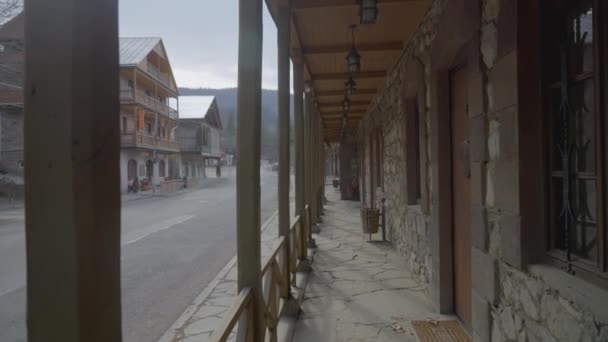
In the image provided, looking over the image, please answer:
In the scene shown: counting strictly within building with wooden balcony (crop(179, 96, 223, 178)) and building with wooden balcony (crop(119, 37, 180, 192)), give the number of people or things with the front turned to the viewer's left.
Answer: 0

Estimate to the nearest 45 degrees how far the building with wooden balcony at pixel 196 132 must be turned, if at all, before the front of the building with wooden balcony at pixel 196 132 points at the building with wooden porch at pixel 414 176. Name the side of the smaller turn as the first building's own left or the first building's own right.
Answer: approximately 45° to the first building's own right

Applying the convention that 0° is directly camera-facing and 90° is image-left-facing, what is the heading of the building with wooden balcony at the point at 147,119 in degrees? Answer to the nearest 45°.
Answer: approximately 315°

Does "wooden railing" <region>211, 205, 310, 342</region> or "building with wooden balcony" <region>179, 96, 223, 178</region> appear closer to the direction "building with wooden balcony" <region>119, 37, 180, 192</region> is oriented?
the wooden railing

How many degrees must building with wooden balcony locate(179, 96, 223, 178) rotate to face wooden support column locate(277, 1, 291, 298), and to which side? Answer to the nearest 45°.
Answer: approximately 45° to its right

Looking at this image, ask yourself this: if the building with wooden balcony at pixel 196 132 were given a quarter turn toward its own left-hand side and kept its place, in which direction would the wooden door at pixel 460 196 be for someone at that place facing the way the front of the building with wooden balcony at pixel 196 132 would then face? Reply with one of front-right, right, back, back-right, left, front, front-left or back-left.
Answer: back-right

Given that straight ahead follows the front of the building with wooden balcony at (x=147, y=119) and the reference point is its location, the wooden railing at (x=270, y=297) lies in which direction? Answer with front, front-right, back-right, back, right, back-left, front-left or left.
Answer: front-right

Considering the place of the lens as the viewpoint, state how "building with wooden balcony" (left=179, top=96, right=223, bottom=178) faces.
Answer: facing the viewer and to the right of the viewer

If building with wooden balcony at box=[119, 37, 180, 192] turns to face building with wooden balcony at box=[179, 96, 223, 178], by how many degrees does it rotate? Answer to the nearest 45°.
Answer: approximately 135° to its left

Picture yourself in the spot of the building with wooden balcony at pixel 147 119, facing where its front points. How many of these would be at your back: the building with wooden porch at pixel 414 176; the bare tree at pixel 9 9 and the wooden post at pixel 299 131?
0

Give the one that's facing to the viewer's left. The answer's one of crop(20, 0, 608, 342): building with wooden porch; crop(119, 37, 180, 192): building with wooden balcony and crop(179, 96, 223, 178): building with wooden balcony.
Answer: crop(20, 0, 608, 342): building with wooden porch

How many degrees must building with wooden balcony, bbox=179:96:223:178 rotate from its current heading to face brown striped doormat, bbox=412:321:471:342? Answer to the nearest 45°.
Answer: approximately 45° to its right

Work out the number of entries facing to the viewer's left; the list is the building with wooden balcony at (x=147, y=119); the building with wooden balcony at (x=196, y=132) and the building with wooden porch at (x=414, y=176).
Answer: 1

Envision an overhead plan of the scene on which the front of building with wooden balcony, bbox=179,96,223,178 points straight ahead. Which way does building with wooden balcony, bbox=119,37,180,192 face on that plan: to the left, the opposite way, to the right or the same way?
the same way

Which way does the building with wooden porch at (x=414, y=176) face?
to the viewer's left

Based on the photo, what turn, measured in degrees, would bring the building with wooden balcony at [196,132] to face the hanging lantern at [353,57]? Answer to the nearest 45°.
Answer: approximately 45° to its right
